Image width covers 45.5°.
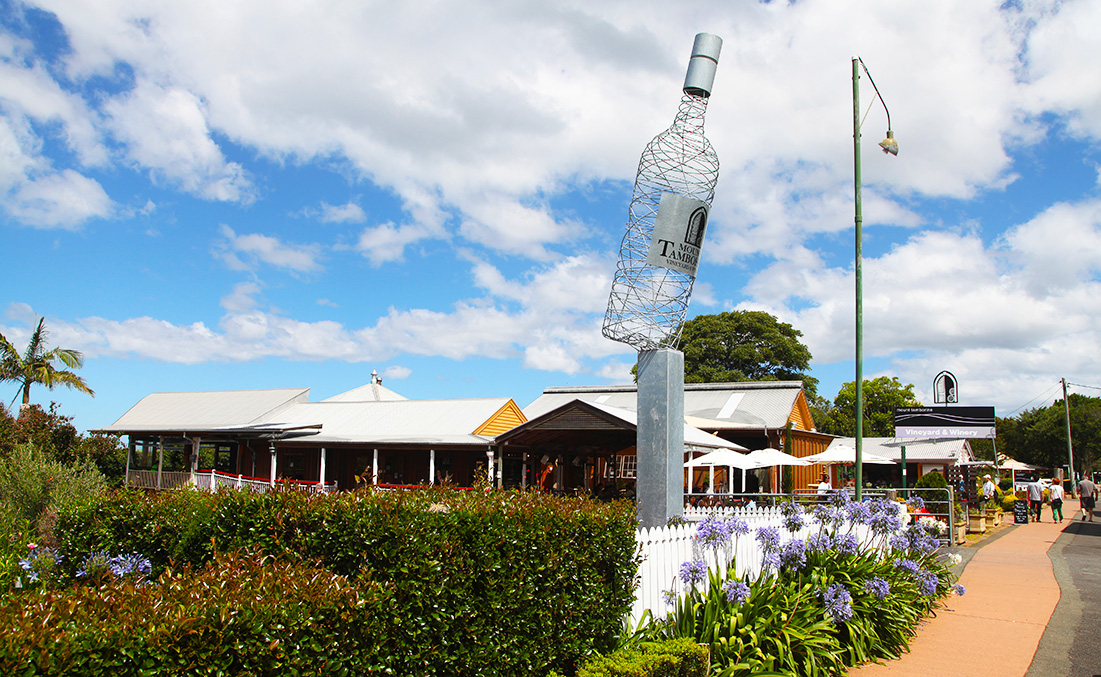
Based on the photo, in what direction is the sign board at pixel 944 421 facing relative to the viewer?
toward the camera

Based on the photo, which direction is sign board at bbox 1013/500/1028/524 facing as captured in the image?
toward the camera

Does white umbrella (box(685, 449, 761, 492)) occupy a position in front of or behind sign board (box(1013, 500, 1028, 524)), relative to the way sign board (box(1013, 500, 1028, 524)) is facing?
in front
